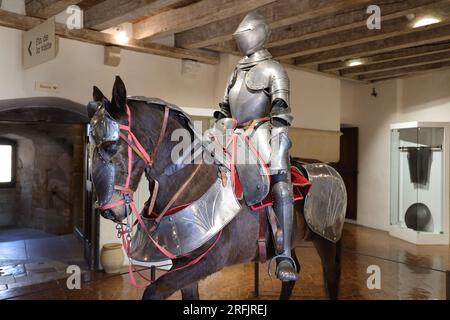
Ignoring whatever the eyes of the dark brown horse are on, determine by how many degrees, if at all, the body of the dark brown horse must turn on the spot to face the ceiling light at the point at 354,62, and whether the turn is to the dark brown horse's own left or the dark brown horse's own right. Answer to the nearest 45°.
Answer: approximately 180°

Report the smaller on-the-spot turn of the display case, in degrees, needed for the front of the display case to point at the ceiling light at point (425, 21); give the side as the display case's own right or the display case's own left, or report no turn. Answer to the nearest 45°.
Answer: approximately 45° to the display case's own left

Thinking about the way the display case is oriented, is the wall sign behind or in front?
in front

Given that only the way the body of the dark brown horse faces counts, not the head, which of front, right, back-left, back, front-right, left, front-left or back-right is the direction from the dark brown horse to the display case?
back

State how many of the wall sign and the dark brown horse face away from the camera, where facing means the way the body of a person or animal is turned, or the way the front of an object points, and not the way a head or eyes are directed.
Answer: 0

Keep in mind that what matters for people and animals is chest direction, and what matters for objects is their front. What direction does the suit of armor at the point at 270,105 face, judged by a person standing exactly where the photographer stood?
facing the viewer and to the left of the viewer

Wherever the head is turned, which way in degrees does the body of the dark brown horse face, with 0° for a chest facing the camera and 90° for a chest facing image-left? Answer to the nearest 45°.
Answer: approximately 45°

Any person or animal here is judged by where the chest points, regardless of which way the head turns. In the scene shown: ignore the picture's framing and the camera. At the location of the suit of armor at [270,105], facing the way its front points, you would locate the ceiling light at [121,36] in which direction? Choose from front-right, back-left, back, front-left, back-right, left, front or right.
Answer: right
